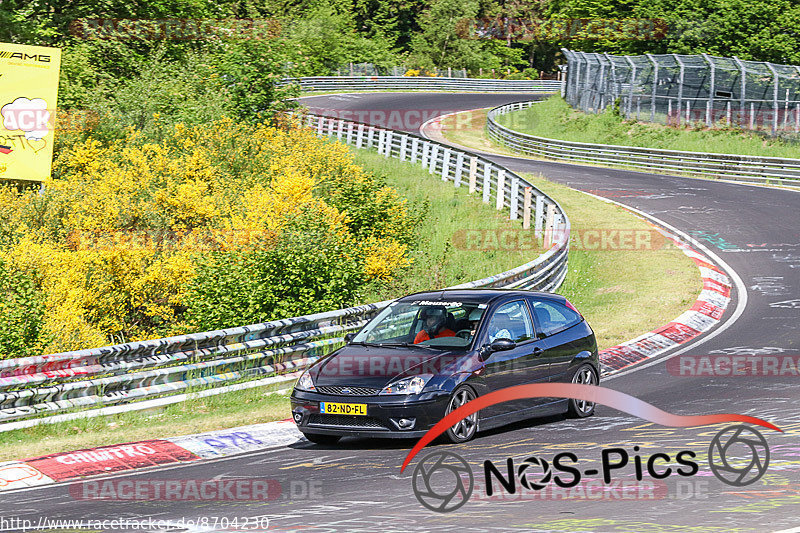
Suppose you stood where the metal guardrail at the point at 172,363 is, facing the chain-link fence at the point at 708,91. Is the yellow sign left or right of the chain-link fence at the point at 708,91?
left

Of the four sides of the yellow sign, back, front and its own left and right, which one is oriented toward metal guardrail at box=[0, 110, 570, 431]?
front

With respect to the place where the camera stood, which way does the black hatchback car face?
facing the viewer and to the left of the viewer

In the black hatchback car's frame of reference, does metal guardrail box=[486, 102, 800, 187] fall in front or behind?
behind

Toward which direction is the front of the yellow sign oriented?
toward the camera

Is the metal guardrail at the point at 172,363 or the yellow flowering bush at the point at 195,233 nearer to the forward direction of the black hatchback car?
the metal guardrail

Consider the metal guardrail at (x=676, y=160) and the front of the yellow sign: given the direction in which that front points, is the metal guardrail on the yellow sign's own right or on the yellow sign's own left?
on the yellow sign's own left

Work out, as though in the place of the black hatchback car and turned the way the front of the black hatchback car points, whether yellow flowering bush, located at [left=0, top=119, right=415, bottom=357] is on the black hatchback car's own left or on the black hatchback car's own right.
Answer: on the black hatchback car's own right

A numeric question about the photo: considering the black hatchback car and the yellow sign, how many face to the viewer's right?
0

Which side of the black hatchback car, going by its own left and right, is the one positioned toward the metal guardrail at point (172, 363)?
right

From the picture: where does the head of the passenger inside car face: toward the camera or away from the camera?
toward the camera
